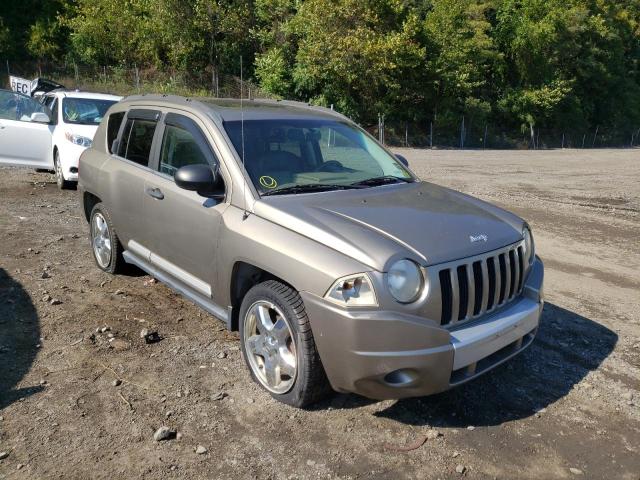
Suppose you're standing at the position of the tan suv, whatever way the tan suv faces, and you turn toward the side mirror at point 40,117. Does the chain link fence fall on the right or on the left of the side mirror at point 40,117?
right

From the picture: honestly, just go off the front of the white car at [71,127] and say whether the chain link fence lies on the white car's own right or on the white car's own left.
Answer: on the white car's own left

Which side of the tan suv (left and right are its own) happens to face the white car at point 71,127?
back

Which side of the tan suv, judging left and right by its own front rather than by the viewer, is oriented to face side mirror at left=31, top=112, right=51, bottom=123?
back

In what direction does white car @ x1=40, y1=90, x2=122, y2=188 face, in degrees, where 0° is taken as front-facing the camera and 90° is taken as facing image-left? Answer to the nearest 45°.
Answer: approximately 315°

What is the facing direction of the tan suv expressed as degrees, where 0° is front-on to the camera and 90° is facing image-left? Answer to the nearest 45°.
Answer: approximately 315°
